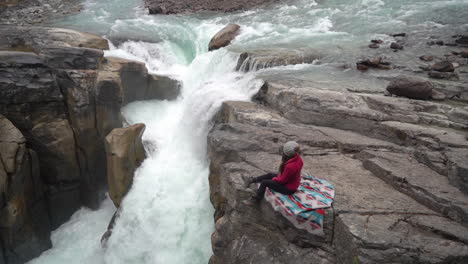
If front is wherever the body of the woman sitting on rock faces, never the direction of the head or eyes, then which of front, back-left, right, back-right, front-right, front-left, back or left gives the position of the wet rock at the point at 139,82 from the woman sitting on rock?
front-right

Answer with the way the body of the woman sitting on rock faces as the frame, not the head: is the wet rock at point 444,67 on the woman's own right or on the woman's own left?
on the woman's own right

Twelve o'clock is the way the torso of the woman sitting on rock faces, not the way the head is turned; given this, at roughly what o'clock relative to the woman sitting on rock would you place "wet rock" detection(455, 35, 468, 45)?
The wet rock is roughly at 4 o'clock from the woman sitting on rock.

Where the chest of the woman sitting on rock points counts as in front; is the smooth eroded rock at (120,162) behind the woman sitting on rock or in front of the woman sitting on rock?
in front

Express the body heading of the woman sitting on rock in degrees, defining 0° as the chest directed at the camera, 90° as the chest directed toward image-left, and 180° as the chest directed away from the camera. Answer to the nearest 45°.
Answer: approximately 90°

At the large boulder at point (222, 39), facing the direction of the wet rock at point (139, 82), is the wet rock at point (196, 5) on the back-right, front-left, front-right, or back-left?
back-right

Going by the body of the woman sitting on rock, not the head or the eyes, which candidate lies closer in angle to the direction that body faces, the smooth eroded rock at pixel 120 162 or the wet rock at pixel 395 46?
the smooth eroded rock

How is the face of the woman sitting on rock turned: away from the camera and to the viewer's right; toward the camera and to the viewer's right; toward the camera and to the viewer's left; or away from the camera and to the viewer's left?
away from the camera and to the viewer's left

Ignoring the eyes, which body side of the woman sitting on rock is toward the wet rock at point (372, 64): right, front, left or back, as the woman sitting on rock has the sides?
right
